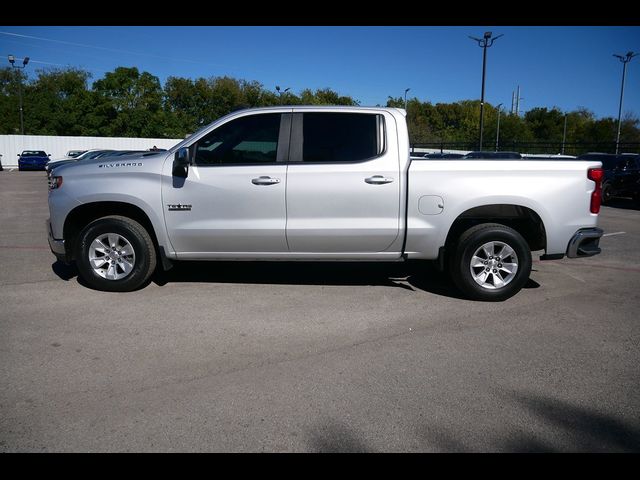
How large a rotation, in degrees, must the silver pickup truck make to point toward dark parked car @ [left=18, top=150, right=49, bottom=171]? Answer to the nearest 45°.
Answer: approximately 45° to its right

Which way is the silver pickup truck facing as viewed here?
to the viewer's left

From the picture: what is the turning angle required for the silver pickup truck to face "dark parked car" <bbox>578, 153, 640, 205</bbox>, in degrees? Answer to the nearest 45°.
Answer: approximately 135° to its right
